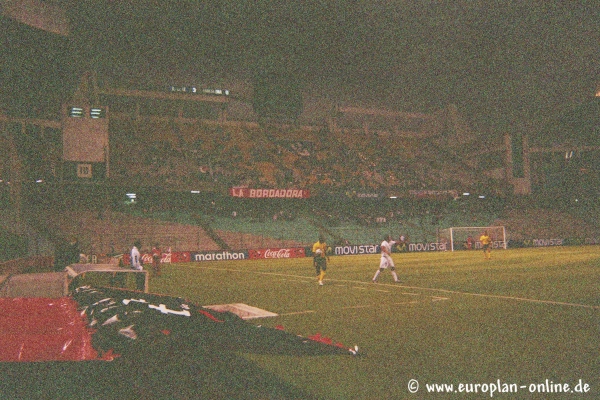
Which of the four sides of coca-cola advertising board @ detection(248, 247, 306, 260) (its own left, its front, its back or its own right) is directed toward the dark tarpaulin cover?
front

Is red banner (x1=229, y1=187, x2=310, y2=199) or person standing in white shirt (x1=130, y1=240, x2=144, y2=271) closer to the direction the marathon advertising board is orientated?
the person standing in white shirt

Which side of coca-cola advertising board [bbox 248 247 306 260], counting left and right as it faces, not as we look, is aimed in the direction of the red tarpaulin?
front

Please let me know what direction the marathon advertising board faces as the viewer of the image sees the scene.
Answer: facing the viewer

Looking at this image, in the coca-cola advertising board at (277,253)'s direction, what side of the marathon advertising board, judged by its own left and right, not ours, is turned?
left

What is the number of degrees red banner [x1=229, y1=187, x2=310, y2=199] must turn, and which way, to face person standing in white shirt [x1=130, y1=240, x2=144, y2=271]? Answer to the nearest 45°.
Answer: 0° — it already faces them

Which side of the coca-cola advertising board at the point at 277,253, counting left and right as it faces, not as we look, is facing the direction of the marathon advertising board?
right

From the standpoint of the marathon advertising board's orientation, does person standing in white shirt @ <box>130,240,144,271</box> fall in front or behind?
in front

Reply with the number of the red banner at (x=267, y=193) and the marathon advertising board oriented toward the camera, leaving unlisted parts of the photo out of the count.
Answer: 2

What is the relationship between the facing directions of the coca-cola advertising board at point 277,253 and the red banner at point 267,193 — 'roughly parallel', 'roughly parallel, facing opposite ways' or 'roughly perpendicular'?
roughly parallel

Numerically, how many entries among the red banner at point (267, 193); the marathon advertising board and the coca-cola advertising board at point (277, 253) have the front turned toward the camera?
3

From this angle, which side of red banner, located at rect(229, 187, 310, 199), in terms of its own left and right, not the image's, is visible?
front

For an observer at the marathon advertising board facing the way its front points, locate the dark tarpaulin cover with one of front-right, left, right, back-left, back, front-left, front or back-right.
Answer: front
